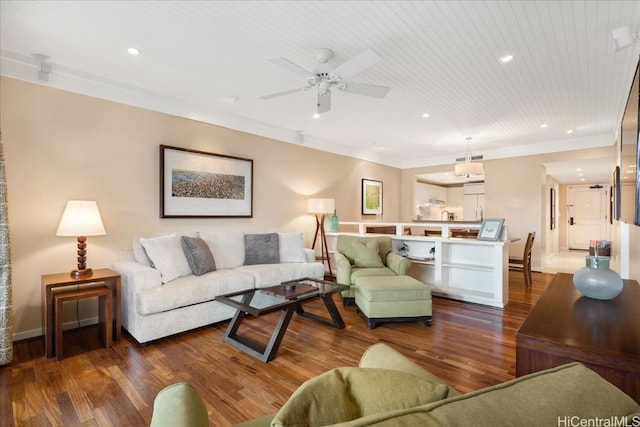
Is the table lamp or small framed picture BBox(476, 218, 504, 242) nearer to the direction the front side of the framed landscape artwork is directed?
the small framed picture

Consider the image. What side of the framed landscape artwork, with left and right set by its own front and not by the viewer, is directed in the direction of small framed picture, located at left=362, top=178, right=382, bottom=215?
left

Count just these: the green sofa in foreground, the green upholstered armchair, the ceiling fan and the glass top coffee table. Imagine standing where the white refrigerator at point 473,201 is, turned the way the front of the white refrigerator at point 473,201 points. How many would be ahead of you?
4

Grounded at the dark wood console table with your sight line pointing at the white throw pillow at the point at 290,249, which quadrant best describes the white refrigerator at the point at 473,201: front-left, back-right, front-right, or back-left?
front-right

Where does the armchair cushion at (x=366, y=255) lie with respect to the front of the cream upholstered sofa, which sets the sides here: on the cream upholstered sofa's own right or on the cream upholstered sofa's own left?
on the cream upholstered sofa's own left

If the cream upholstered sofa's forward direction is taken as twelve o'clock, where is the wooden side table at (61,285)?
The wooden side table is roughly at 4 o'clock from the cream upholstered sofa.

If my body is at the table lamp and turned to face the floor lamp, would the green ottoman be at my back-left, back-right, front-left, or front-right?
front-right

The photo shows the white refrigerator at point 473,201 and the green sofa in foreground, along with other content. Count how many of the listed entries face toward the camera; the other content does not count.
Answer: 1

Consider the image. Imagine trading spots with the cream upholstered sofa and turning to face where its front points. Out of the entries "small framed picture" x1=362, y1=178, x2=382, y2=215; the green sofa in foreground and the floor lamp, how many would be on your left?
2

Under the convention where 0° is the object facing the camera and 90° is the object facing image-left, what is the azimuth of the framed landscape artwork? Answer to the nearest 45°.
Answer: approximately 315°

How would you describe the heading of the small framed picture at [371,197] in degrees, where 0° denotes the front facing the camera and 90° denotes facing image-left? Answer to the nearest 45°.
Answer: approximately 315°

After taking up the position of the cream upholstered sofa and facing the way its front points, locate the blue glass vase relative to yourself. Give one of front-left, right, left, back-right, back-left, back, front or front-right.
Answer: front

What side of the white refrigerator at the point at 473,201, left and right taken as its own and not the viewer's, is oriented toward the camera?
front

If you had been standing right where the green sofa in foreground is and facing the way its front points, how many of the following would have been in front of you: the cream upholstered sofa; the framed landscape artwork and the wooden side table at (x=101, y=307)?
3

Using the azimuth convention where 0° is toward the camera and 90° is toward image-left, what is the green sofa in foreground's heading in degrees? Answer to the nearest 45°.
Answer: approximately 135°
